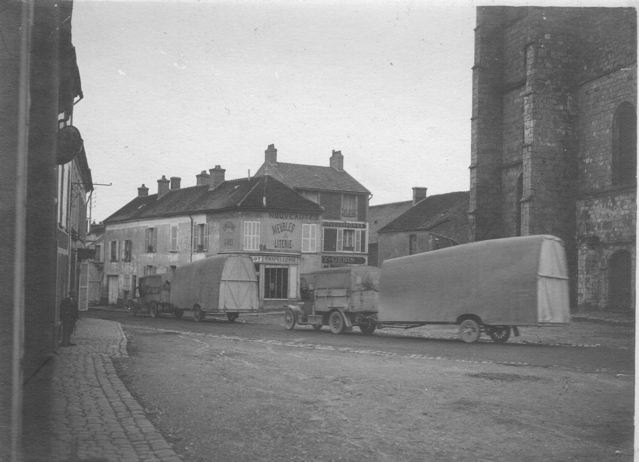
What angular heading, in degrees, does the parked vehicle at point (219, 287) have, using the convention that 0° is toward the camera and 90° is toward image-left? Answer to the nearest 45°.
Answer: approximately 135°

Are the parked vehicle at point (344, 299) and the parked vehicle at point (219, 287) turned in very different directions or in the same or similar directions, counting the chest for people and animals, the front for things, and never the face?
same or similar directions

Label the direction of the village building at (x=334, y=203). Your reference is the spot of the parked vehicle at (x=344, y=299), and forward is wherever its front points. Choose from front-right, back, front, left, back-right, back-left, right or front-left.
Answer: front-right

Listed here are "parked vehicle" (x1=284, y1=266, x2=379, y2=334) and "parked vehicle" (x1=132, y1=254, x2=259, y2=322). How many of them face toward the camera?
0

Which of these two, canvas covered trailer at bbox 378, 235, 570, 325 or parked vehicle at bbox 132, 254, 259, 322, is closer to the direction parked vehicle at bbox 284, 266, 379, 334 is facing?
the parked vehicle

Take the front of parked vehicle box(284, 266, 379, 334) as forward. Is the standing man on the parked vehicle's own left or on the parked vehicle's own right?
on the parked vehicle's own left

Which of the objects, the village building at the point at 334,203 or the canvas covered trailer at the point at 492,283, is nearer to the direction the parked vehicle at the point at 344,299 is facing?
the village building

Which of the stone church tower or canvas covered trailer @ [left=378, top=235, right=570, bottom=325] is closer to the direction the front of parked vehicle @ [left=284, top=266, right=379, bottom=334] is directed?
the stone church tower

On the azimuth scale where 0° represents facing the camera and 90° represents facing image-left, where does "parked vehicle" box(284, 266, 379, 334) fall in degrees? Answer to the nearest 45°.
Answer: approximately 135°
